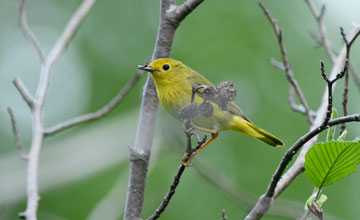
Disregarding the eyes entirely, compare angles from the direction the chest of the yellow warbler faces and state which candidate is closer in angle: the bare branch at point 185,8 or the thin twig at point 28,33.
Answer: the thin twig

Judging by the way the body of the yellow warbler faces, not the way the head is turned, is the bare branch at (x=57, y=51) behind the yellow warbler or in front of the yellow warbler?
in front

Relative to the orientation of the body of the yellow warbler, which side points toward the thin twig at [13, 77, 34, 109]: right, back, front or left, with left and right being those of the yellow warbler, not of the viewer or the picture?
front

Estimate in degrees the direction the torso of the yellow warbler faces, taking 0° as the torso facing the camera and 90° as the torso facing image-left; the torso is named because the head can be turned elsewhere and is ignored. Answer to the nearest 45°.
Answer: approximately 90°

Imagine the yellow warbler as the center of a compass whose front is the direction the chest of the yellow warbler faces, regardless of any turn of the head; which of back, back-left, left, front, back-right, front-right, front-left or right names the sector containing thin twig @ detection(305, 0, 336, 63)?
back-right

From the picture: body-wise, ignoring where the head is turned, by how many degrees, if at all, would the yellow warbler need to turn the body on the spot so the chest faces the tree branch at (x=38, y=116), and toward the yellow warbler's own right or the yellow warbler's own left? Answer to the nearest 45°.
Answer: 0° — it already faces it

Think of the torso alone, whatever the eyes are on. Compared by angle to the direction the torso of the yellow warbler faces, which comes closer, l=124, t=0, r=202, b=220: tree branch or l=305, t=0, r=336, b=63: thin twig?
the tree branch

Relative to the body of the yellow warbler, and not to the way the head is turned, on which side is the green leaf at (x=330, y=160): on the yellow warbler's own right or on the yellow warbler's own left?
on the yellow warbler's own left

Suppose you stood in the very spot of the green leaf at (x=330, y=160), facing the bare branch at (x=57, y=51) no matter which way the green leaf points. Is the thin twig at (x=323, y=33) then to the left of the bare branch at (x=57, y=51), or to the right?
right

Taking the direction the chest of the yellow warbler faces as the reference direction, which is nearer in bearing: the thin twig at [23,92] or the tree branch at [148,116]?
the thin twig

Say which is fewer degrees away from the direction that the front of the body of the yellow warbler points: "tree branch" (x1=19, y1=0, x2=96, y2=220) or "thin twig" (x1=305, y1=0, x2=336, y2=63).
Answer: the tree branch

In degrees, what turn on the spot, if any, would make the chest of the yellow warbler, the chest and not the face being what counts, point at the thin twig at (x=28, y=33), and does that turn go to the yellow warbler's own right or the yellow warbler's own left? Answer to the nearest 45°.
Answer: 0° — it already faces it
